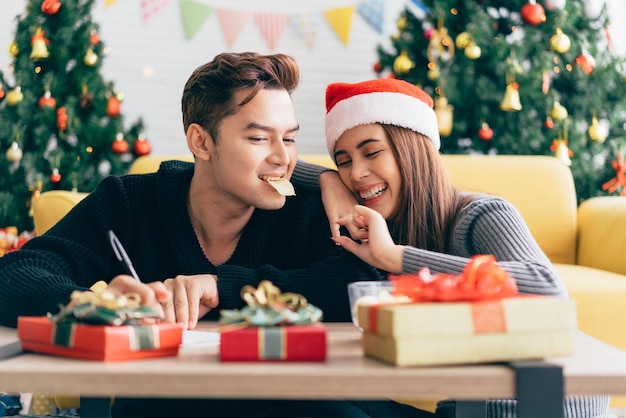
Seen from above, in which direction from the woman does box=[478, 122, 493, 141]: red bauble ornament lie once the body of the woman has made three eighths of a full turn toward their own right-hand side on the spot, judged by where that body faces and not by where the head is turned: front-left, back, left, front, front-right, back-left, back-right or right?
front

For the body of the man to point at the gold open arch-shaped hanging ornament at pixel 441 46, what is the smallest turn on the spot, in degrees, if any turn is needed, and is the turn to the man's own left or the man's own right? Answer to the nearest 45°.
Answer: approximately 135° to the man's own left

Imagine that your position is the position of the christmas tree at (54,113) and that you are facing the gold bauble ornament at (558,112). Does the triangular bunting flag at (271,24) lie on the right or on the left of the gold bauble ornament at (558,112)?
left

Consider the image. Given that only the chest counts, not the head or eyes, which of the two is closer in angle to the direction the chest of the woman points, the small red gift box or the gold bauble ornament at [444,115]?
the small red gift box

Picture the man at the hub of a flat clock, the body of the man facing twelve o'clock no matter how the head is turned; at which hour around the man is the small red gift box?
The small red gift box is roughly at 12 o'clock from the man.

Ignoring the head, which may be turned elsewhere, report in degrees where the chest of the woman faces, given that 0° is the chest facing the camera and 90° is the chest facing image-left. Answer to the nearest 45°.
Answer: approximately 45°

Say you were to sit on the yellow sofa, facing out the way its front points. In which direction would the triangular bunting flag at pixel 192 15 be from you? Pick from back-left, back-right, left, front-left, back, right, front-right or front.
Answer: back-right

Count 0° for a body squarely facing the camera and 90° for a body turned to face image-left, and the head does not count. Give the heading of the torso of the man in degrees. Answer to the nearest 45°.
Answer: approximately 0°
